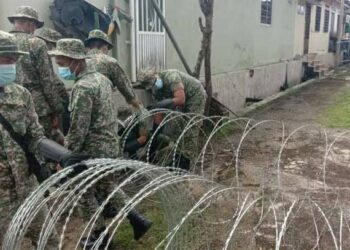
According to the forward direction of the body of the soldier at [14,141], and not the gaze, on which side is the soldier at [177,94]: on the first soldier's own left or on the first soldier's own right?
on the first soldier's own left

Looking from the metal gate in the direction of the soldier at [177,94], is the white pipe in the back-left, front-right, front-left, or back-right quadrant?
front-right

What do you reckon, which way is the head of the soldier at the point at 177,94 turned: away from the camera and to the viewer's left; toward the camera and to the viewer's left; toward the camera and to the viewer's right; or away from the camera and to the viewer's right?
toward the camera and to the viewer's left

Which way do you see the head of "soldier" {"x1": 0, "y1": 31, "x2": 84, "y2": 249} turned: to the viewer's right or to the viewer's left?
to the viewer's right

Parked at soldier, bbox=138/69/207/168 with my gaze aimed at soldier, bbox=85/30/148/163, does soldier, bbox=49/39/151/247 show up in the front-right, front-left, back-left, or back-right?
front-left

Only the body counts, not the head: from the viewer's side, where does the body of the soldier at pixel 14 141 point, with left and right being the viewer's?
facing the viewer and to the right of the viewer

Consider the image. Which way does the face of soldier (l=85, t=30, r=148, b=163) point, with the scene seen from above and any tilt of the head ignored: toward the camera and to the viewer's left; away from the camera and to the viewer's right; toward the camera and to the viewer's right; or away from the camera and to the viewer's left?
away from the camera and to the viewer's right

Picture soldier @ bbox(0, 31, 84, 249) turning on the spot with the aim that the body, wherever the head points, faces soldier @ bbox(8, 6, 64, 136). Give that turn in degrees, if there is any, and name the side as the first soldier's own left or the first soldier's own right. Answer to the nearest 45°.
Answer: approximately 135° to the first soldier's own left
